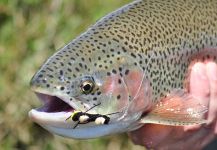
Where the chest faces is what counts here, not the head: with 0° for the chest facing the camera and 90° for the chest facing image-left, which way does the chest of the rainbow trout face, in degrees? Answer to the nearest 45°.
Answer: approximately 90°
